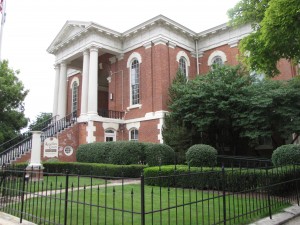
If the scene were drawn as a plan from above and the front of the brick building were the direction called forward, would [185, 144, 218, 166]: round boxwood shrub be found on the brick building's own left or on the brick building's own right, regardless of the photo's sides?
on the brick building's own left

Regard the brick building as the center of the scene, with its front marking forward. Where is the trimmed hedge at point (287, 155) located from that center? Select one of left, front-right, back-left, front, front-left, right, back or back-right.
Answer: left

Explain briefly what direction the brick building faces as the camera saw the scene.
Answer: facing the viewer and to the left of the viewer

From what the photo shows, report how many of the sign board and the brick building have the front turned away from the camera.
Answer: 0

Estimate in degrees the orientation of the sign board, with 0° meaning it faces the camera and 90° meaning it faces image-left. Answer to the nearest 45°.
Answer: approximately 0°

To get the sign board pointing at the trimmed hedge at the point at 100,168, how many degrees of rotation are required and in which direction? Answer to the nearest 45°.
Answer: approximately 90° to its left

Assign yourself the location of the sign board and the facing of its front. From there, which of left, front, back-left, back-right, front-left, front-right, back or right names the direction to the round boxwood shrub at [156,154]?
left

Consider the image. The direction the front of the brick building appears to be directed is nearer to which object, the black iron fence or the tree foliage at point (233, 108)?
the black iron fence

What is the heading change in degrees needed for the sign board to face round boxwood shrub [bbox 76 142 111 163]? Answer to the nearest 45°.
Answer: approximately 135° to its left

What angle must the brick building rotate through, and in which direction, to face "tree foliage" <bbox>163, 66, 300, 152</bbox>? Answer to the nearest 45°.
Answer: approximately 90° to its left

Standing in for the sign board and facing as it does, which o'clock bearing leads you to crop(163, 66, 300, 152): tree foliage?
The tree foliage is roughly at 9 o'clock from the sign board.

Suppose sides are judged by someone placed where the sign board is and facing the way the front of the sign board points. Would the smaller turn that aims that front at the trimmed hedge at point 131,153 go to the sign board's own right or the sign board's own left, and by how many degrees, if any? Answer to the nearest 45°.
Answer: approximately 90° to the sign board's own left
